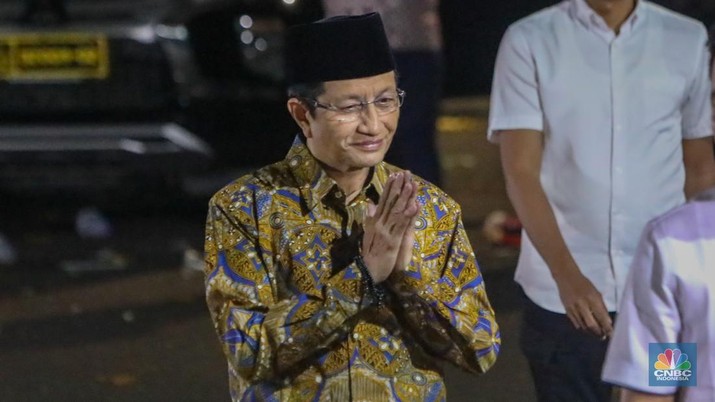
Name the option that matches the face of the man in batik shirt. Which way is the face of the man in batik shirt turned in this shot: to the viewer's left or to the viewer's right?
to the viewer's right

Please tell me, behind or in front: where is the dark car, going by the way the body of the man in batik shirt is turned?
behind

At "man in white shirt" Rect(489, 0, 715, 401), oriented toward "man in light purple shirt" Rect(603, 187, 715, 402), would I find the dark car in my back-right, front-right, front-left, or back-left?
back-right

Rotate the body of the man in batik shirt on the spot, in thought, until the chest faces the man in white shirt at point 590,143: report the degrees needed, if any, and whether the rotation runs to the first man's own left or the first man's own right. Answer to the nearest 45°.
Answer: approximately 90° to the first man's own left

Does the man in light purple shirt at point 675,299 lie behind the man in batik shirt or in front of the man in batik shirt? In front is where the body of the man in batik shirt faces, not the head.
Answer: in front

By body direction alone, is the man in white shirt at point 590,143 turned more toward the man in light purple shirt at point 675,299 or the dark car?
the man in light purple shirt
